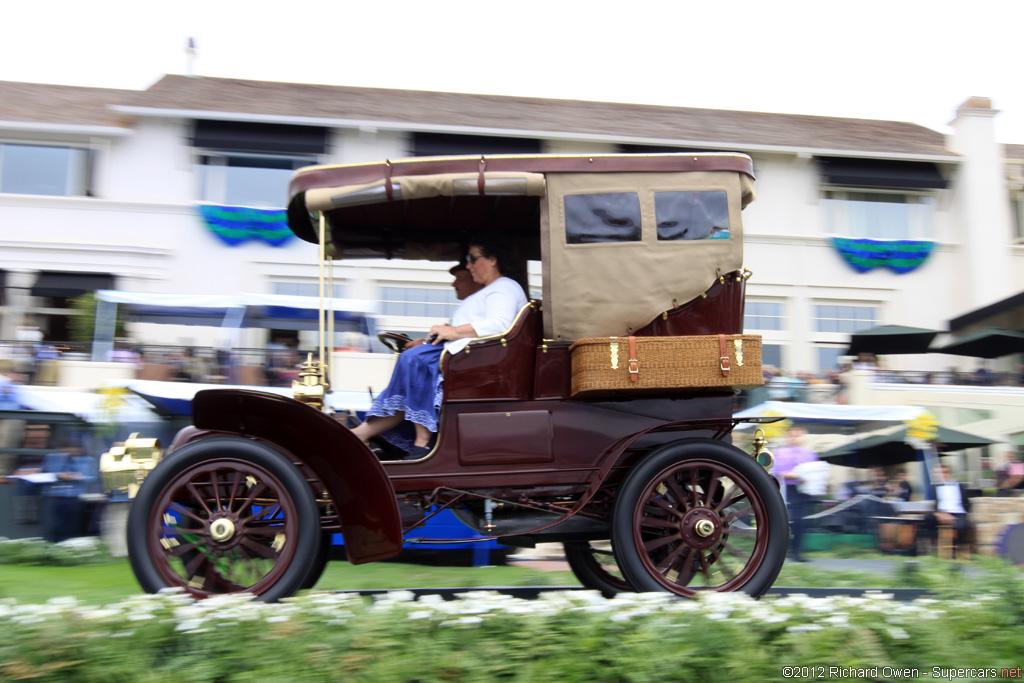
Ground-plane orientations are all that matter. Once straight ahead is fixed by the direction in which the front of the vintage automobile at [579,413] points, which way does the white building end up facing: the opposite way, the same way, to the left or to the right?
to the left

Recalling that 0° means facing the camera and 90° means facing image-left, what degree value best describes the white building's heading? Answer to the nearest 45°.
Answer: approximately 0°

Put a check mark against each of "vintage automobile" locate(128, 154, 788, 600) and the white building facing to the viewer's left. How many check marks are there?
1

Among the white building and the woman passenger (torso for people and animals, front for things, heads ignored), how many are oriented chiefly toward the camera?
1

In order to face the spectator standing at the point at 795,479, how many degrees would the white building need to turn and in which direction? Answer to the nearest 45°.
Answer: approximately 45° to its left

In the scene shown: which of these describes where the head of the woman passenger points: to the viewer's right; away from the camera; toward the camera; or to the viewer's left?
to the viewer's left

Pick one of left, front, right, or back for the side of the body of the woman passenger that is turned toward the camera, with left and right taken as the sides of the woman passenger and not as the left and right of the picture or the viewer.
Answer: left

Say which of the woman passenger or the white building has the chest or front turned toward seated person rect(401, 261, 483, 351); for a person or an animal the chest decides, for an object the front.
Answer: the white building

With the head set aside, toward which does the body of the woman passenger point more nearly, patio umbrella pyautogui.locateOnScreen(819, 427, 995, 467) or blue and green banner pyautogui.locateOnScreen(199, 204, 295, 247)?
the blue and green banner

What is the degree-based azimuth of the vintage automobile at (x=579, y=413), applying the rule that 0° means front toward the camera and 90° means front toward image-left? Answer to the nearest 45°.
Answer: approximately 90°
